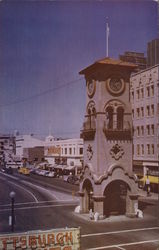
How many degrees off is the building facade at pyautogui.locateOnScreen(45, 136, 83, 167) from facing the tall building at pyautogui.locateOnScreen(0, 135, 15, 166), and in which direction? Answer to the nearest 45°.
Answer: approximately 45° to its right

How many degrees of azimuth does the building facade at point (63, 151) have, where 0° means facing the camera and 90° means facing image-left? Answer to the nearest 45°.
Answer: approximately 45°

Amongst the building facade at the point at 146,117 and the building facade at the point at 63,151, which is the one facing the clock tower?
the building facade at the point at 146,117

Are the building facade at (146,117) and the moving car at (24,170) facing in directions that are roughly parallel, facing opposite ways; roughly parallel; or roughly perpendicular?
roughly perpendicular

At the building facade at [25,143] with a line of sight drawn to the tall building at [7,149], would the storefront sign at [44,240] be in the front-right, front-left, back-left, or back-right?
back-left

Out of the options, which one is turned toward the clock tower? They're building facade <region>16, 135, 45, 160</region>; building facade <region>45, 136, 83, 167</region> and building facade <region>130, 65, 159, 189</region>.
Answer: building facade <region>130, 65, 159, 189</region>

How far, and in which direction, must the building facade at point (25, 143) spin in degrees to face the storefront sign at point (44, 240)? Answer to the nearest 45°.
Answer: approximately 45° to its left

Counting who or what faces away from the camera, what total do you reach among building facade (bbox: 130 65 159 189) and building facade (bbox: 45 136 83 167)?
0

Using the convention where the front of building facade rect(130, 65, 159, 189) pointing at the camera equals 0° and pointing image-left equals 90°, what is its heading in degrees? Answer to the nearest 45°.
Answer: approximately 45°
